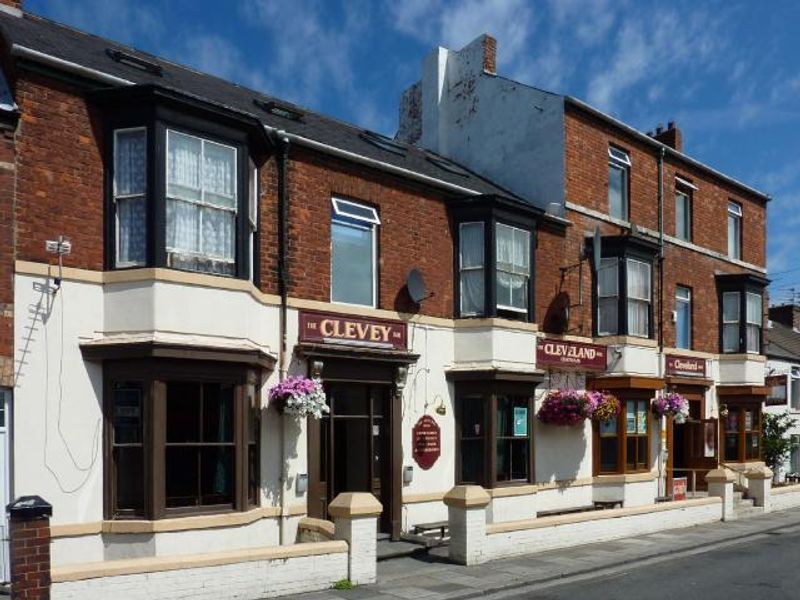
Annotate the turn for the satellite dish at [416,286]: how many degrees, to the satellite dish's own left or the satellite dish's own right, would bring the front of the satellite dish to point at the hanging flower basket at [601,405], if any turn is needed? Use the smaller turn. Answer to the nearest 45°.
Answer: approximately 90° to the satellite dish's own left

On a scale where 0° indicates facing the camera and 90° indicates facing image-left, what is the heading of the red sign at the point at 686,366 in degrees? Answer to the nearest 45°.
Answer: approximately 315°

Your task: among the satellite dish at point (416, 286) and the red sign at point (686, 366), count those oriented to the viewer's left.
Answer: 0

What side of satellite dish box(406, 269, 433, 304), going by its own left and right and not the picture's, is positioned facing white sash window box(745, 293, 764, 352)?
left

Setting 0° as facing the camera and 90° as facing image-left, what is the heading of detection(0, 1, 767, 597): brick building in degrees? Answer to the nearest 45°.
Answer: approximately 315°

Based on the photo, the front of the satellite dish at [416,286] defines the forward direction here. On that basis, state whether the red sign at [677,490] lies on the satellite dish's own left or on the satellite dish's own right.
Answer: on the satellite dish's own left
